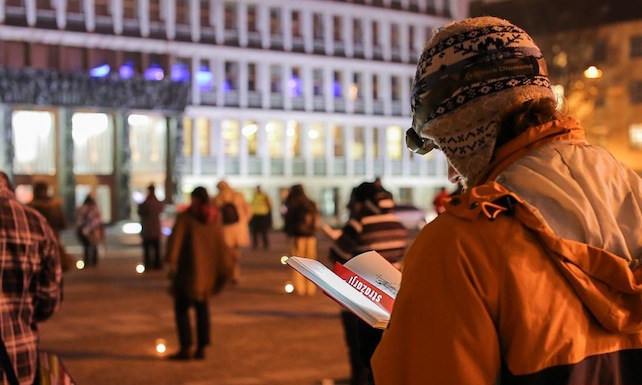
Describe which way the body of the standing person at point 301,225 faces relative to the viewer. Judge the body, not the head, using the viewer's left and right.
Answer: facing away from the viewer

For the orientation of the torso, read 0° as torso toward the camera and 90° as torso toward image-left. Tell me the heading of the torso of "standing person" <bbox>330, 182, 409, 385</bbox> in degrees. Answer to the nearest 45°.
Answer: approximately 135°

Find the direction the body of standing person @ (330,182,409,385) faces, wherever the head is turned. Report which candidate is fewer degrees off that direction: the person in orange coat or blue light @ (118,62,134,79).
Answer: the blue light

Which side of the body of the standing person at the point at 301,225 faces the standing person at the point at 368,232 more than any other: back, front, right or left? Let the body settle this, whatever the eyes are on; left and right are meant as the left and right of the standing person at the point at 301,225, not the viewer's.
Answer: back

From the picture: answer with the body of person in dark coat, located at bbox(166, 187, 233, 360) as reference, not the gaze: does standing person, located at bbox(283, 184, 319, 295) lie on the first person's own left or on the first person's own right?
on the first person's own right

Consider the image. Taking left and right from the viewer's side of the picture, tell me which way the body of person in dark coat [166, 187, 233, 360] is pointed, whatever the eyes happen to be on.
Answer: facing away from the viewer and to the left of the viewer

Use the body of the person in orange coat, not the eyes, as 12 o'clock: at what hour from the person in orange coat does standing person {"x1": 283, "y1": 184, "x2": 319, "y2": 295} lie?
The standing person is roughly at 1 o'clock from the person in orange coat.

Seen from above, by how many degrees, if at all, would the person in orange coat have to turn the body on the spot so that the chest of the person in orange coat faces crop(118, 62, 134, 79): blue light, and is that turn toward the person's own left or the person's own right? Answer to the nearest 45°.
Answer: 0° — they already face it

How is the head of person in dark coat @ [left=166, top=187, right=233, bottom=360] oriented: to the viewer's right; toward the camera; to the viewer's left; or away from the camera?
away from the camera

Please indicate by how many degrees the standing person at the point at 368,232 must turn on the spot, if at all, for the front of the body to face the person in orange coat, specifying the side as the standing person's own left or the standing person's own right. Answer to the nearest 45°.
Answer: approximately 135° to the standing person's own left

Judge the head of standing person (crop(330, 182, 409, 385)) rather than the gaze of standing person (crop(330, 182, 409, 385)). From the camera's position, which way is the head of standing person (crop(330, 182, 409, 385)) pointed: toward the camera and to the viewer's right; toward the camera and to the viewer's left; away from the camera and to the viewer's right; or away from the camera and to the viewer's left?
away from the camera and to the viewer's right
